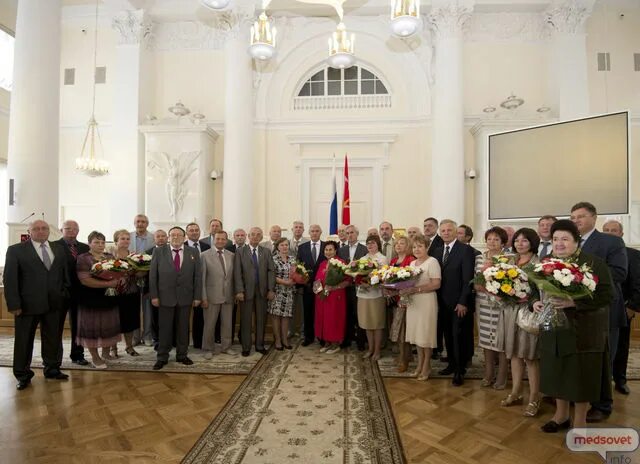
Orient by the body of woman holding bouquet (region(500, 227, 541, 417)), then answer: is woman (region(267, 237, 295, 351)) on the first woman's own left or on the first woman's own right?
on the first woman's own right

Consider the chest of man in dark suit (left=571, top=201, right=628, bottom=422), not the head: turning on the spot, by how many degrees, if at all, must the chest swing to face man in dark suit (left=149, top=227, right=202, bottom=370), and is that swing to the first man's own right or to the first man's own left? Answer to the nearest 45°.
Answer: approximately 45° to the first man's own right

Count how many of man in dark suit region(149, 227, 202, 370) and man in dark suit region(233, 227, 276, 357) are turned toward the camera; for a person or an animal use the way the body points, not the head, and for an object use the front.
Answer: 2

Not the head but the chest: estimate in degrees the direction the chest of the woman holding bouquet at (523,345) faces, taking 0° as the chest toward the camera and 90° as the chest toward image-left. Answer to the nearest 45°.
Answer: approximately 45°

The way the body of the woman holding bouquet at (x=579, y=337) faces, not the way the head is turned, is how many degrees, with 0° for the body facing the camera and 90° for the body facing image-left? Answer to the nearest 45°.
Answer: approximately 45°

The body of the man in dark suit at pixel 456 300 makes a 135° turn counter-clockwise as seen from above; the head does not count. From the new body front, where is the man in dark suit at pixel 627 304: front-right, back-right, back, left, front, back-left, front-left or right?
front

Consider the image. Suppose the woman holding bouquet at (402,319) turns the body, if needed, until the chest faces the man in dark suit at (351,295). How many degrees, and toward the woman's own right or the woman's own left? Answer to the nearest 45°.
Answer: approximately 90° to the woman's own right

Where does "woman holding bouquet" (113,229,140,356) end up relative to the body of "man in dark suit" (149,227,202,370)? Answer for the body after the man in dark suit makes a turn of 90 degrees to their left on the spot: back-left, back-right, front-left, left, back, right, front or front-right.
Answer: back-left

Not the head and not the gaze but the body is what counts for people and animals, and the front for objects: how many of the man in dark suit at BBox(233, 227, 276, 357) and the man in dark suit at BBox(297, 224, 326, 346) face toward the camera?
2

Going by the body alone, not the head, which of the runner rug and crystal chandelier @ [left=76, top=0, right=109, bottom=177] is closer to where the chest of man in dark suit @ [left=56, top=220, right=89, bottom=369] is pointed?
the runner rug
